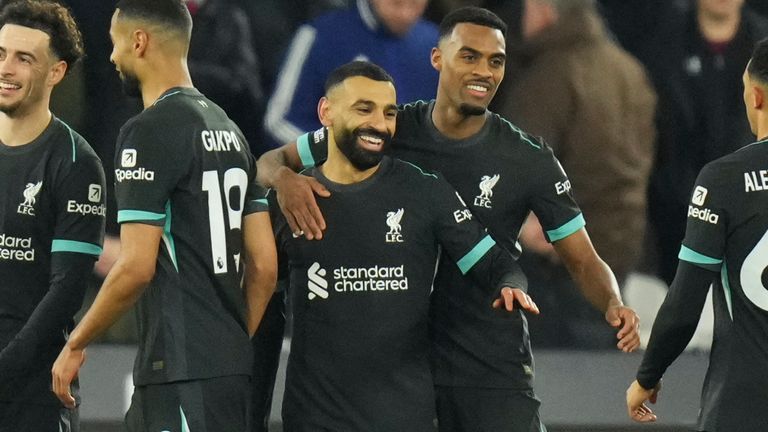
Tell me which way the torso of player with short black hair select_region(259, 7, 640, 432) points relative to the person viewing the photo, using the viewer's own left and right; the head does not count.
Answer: facing the viewer

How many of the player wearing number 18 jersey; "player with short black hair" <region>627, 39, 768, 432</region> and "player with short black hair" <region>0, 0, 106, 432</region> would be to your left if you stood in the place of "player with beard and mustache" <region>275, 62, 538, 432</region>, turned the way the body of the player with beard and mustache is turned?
1

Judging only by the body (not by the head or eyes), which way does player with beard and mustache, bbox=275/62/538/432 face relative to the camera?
toward the camera

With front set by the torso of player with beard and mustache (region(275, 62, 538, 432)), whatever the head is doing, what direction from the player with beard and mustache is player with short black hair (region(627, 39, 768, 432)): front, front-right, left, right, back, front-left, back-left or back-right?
left

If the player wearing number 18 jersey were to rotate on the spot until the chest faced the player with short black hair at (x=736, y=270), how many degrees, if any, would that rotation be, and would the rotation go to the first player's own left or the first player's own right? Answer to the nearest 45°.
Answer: approximately 135° to the first player's own right

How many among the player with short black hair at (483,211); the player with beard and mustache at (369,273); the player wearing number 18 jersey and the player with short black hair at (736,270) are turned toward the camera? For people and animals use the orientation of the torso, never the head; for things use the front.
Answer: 2

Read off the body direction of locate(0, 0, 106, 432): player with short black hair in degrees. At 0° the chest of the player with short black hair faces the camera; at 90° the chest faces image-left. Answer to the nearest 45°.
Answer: approximately 45°

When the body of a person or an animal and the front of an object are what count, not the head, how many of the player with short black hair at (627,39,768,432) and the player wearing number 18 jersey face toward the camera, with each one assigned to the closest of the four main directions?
0

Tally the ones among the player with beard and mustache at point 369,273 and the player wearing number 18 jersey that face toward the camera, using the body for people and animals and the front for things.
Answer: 1

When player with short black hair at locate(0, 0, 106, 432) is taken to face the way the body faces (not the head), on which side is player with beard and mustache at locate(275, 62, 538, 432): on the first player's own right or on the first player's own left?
on the first player's own left

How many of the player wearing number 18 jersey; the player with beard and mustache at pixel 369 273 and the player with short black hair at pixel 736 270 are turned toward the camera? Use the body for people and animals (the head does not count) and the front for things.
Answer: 1

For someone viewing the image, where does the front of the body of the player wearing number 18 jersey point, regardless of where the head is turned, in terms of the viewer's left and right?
facing away from the viewer and to the left of the viewer

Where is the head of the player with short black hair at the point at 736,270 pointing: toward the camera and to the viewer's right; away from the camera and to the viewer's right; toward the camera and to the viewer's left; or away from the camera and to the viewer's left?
away from the camera and to the viewer's left

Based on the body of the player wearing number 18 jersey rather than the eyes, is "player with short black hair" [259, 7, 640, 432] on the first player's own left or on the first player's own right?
on the first player's own right
